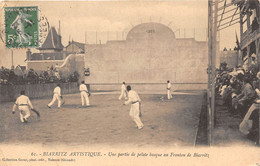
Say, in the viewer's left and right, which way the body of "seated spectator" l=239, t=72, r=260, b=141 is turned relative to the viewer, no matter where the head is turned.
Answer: facing to the left of the viewer

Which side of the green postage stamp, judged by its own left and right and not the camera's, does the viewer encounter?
front
